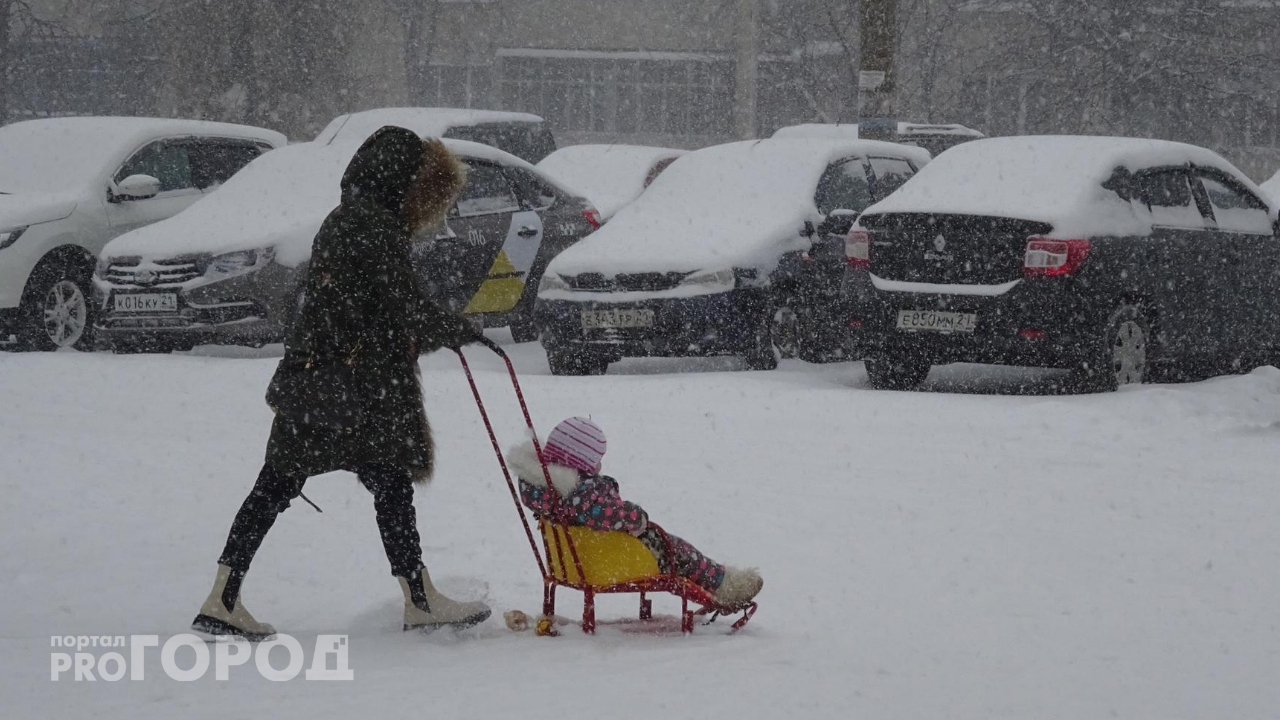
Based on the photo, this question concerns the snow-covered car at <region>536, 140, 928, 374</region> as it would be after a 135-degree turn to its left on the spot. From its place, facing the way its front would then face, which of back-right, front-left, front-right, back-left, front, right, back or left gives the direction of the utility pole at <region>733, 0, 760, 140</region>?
left

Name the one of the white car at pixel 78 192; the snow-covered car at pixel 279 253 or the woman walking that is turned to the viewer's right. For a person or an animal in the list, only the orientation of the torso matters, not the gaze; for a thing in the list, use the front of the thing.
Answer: the woman walking

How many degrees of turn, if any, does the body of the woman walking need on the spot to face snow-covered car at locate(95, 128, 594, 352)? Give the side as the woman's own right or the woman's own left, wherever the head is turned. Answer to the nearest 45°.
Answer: approximately 90° to the woman's own left

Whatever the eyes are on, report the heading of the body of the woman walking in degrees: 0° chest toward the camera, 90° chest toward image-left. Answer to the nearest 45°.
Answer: approximately 270°

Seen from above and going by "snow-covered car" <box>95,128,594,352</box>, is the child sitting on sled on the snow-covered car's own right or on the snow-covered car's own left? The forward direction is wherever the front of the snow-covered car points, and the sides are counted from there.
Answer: on the snow-covered car's own left

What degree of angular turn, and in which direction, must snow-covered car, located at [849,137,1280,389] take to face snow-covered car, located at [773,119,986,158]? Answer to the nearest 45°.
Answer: approximately 45° to its left

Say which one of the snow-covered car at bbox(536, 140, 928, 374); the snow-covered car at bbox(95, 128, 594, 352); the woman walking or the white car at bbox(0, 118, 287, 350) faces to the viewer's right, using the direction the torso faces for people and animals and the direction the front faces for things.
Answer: the woman walking

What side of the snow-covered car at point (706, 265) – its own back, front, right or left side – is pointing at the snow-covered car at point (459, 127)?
right

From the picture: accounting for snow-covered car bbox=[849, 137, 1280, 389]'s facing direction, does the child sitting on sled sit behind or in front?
behind

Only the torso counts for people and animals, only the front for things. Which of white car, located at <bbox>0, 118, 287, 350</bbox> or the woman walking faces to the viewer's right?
the woman walking

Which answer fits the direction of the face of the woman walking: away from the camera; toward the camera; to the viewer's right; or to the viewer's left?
to the viewer's right
